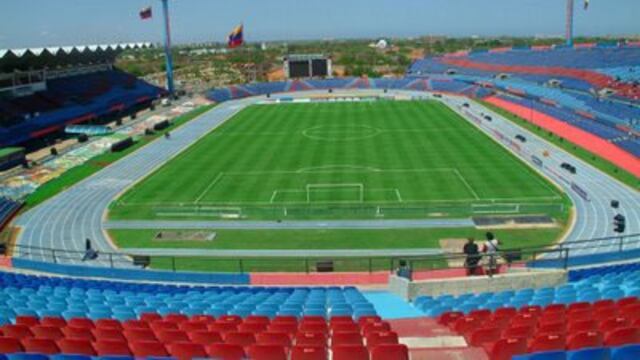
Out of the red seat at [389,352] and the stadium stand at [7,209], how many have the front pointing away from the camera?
1

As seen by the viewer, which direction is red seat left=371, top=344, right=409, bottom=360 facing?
away from the camera

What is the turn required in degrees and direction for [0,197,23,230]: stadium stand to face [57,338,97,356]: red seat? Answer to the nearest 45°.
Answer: approximately 90° to its right

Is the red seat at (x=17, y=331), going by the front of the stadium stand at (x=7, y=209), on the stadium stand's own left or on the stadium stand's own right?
on the stadium stand's own right

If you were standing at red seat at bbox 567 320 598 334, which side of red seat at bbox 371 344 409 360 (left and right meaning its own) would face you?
right

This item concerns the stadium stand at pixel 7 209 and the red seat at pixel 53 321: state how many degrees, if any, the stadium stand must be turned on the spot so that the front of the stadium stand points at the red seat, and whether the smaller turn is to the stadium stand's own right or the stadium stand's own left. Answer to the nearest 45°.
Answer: approximately 90° to the stadium stand's own right

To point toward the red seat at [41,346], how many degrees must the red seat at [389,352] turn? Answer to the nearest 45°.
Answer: approximately 90° to its left

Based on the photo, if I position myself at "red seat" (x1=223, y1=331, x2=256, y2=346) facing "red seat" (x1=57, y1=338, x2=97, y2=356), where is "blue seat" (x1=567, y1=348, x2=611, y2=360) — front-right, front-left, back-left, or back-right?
back-left

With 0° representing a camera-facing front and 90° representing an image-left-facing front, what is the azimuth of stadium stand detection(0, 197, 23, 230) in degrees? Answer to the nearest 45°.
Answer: approximately 270°

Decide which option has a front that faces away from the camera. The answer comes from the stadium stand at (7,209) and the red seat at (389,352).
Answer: the red seat

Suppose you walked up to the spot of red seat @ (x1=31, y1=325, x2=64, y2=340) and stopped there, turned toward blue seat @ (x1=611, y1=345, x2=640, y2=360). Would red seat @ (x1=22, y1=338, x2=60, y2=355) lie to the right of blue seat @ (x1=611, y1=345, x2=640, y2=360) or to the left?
right

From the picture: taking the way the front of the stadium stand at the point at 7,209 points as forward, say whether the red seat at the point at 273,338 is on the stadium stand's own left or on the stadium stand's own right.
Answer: on the stadium stand's own right
